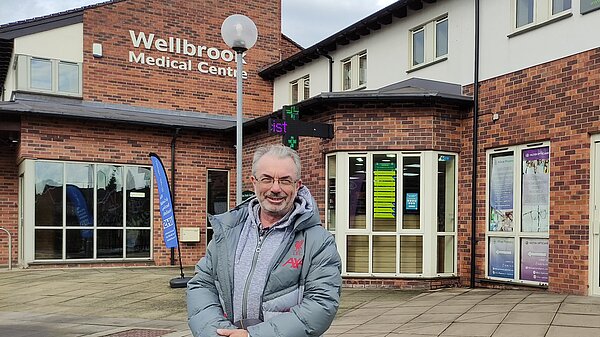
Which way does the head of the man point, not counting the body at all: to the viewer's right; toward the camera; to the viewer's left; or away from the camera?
toward the camera

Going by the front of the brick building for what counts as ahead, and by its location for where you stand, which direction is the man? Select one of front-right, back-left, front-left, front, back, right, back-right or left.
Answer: front

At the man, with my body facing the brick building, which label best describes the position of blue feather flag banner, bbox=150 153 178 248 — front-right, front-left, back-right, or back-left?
front-left

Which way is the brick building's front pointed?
toward the camera
